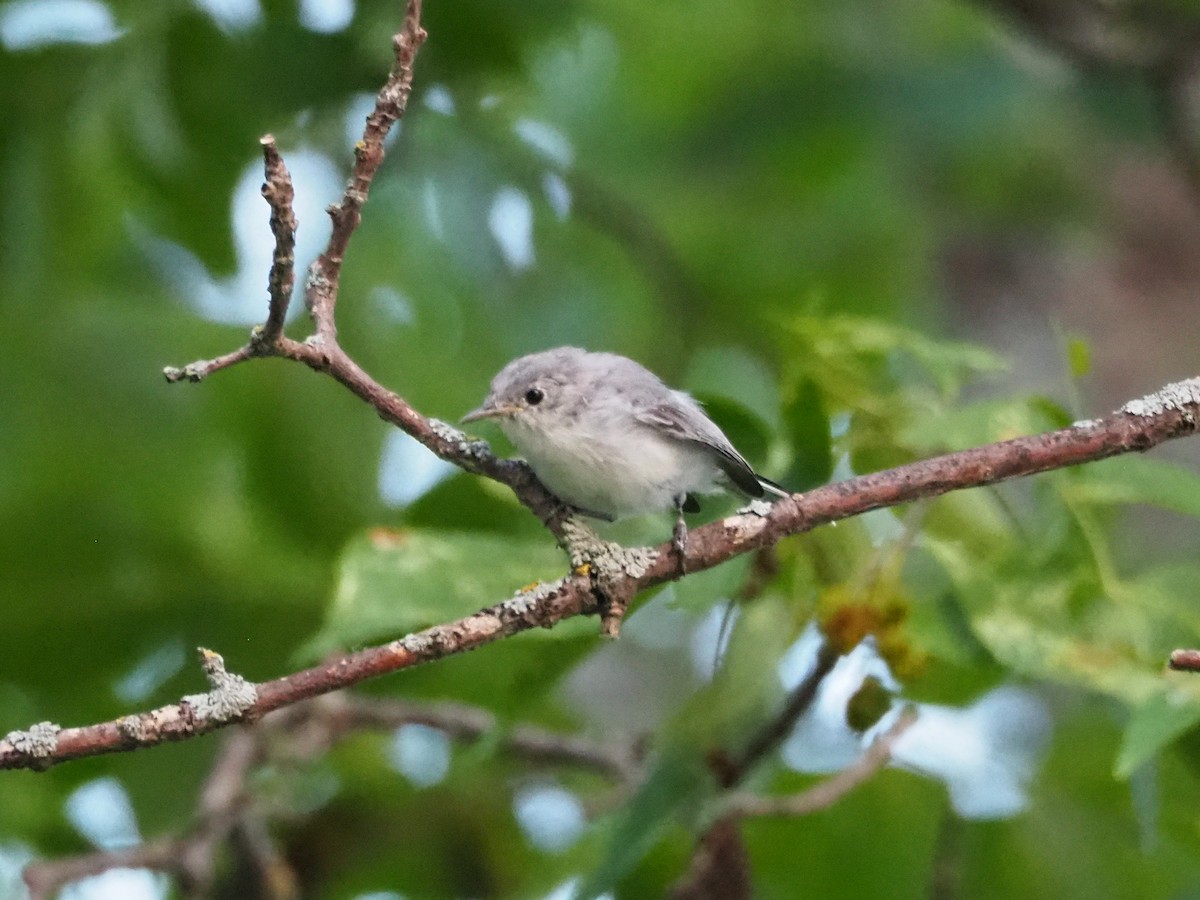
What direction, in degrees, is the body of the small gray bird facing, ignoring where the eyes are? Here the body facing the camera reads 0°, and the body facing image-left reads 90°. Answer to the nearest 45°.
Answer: approximately 90°

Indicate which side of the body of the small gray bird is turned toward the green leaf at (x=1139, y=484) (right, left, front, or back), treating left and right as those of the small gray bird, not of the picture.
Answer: back

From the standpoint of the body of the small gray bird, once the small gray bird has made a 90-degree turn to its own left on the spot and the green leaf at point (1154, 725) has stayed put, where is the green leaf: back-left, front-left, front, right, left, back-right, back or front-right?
front-left

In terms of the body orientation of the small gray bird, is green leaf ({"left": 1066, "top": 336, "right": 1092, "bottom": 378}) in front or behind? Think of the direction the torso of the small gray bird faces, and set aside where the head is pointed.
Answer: behind
